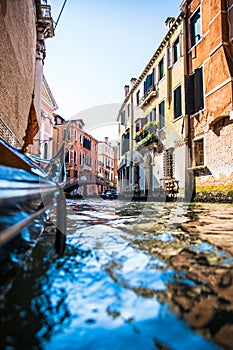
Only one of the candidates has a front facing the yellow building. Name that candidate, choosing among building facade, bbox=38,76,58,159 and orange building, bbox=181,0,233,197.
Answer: the building facade

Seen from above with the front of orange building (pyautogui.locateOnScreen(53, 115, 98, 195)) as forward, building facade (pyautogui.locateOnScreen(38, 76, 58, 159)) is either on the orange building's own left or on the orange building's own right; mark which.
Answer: on the orange building's own right

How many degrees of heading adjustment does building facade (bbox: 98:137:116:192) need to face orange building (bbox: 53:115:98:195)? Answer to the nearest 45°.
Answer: approximately 45° to its right

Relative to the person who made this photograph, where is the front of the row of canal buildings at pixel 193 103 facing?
facing the viewer and to the left of the viewer

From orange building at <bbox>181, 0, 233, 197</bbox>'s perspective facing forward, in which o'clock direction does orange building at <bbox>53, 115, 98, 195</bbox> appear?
orange building at <bbox>53, 115, 98, 195</bbox> is roughly at 3 o'clock from orange building at <bbox>181, 0, 233, 197</bbox>.

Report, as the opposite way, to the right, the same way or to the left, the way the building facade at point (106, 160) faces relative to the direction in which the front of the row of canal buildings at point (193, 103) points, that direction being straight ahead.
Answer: to the left

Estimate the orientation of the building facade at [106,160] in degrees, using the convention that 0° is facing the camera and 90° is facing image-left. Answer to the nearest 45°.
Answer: approximately 315°

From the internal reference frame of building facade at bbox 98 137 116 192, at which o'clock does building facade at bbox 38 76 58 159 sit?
building facade at bbox 38 76 58 159 is roughly at 2 o'clock from building facade at bbox 98 137 116 192.

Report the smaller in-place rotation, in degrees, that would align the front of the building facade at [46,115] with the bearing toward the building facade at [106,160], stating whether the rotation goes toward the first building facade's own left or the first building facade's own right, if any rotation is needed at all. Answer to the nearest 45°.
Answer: approximately 90° to the first building facade's own left

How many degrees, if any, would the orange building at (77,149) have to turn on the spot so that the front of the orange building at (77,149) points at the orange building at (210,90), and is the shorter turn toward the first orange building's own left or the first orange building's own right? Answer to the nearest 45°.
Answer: approximately 45° to the first orange building's own right

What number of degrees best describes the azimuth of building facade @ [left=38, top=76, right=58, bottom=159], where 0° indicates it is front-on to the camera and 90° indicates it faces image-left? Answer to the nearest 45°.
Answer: approximately 315°

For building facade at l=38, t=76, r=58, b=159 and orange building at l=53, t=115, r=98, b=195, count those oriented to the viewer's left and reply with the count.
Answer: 0

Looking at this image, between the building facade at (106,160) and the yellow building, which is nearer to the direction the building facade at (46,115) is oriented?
the yellow building

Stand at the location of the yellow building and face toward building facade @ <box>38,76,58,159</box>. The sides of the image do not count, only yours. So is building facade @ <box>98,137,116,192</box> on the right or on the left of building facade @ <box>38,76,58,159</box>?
right

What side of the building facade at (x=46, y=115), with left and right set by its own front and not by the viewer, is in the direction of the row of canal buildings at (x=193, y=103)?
front

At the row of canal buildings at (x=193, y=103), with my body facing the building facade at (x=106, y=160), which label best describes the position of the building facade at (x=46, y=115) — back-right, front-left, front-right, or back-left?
front-left
